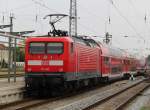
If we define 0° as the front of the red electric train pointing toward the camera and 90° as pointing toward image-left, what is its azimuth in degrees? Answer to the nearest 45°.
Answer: approximately 45°
